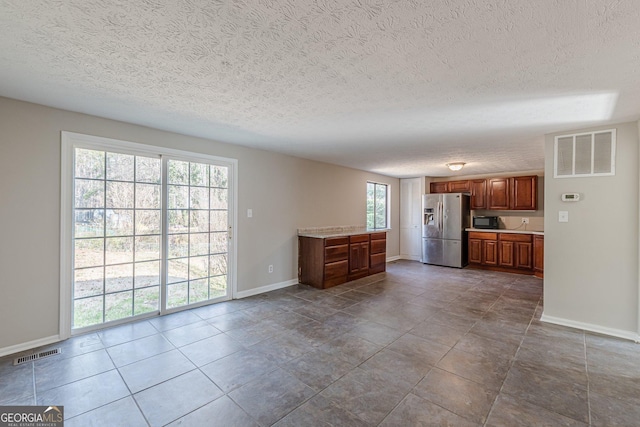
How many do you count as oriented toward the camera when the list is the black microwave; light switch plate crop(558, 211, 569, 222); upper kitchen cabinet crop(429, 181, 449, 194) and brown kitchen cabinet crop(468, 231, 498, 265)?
4

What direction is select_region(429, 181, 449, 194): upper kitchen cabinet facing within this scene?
toward the camera

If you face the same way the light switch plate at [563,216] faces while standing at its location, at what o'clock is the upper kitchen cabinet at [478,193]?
The upper kitchen cabinet is roughly at 5 o'clock from the light switch plate.

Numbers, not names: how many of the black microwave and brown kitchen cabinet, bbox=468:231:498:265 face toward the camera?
2

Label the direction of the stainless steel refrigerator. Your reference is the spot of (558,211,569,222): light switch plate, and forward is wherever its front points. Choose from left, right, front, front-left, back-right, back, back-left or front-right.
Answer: back-right

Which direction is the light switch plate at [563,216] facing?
toward the camera

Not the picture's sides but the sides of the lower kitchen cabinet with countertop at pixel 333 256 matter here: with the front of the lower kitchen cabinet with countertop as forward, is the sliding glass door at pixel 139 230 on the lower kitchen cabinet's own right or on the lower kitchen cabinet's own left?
on the lower kitchen cabinet's own right

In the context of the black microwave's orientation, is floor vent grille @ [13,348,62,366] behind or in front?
in front

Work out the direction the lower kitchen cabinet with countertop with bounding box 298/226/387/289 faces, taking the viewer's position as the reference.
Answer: facing the viewer and to the right of the viewer

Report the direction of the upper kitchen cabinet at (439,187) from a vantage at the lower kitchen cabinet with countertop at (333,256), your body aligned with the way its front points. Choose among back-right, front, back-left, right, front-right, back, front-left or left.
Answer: left

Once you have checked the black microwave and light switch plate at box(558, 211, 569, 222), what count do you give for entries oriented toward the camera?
2
